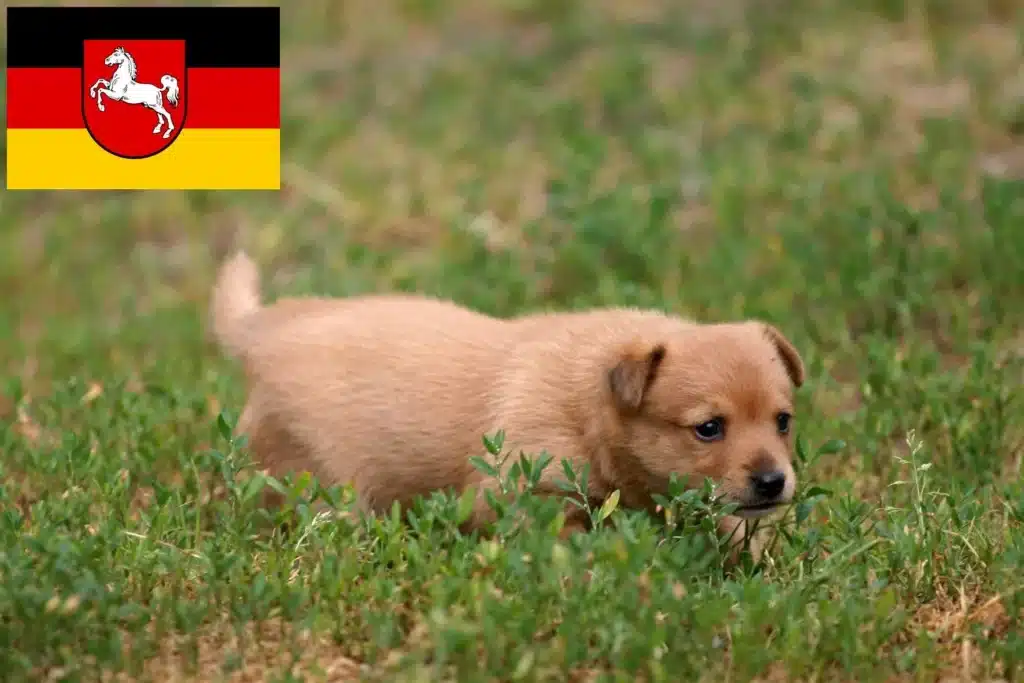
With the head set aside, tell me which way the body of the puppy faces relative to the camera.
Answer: to the viewer's right
